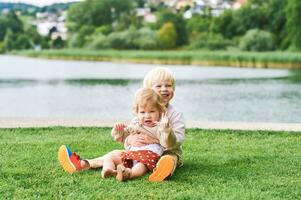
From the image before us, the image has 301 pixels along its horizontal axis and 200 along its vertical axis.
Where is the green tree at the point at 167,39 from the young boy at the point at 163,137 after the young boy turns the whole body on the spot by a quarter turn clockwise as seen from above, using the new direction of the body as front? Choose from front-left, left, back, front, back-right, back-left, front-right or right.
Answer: front-right

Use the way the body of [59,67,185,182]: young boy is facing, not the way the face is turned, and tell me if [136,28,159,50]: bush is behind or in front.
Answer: behind

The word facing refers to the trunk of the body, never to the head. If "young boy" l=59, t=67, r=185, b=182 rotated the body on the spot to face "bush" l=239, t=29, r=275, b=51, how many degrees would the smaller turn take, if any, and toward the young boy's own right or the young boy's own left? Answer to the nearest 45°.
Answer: approximately 135° to the young boy's own right

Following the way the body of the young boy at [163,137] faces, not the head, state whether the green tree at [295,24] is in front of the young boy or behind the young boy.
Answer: behind

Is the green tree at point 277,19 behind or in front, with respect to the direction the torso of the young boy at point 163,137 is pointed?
behind

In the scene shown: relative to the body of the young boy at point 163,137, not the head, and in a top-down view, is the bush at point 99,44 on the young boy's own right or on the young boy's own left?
on the young boy's own right

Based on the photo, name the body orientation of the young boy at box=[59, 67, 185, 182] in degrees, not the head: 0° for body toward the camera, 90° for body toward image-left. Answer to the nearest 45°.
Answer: approximately 45°
